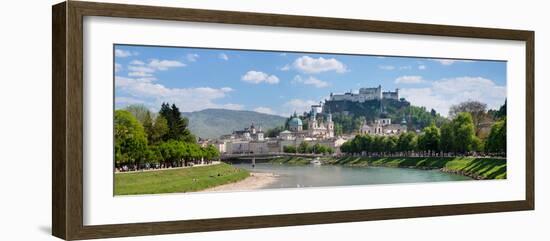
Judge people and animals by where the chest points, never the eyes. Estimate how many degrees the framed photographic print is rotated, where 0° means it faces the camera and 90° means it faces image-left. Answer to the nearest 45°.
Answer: approximately 315°
